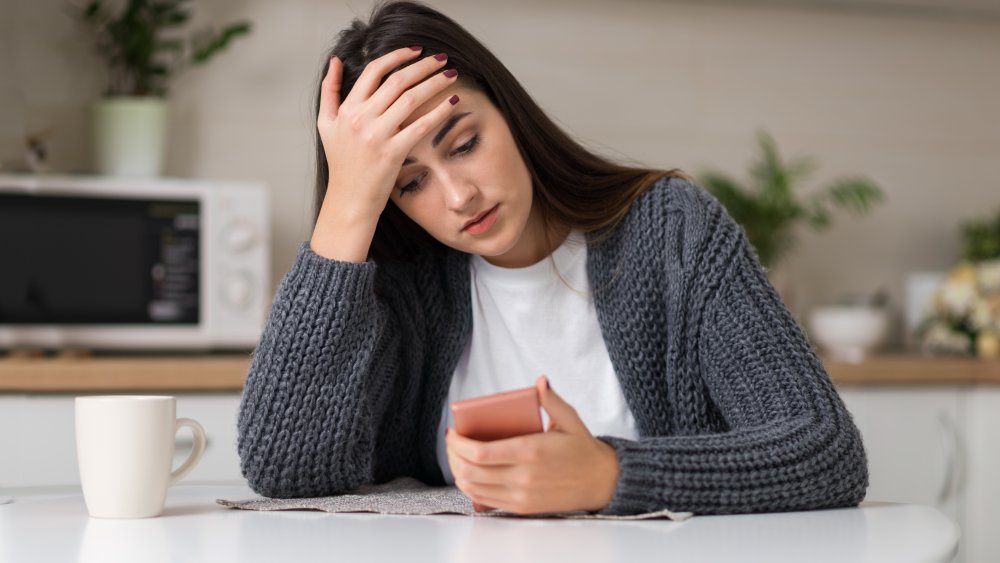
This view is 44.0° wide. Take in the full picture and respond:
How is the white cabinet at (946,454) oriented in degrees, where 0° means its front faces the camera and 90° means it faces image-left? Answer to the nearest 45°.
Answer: approximately 0°

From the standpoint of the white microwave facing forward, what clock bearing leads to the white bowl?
The white bowl is roughly at 9 o'clock from the white microwave.

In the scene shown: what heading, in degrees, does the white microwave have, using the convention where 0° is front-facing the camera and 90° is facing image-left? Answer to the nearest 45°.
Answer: approximately 0°

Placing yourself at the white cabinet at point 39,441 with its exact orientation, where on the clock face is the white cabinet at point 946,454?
the white cabinet at point 946,454 is roughly at 9 o'clock from the white cabinet at point 39,441.

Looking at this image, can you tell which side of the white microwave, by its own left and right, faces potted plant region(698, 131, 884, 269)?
left

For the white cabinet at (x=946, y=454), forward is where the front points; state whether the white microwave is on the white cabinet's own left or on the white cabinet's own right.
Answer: on the white cabinet's own right

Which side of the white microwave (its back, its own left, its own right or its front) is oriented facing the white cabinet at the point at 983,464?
left

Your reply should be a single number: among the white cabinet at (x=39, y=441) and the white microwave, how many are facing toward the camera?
2

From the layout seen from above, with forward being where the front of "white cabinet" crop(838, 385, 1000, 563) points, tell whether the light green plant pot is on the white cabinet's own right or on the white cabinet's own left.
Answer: on the white cabinet's own right

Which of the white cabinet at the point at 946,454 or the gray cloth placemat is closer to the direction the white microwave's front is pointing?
the gray cloth placemat

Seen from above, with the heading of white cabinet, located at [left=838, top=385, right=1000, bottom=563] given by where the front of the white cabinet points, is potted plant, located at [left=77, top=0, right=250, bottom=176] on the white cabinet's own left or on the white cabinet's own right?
on the white cabinet's own right
